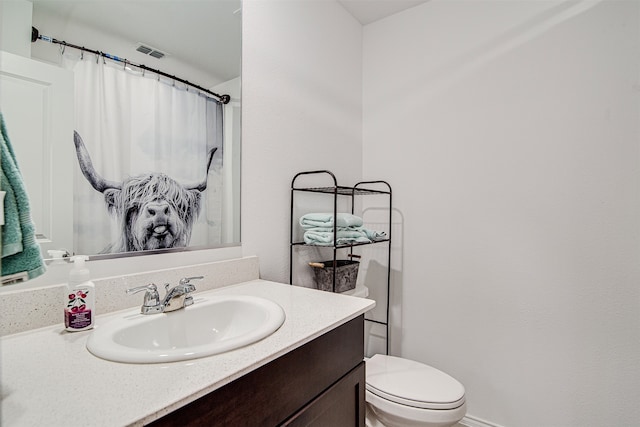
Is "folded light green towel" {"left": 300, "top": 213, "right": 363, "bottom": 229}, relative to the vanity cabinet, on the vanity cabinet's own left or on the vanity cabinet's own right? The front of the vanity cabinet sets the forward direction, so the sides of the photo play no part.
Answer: on the vanity cabinet's own left

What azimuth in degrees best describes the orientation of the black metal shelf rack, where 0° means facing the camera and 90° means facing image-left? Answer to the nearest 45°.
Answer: approximately 315°

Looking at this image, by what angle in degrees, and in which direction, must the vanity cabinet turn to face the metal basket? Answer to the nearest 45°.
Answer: approximately 135° to its left

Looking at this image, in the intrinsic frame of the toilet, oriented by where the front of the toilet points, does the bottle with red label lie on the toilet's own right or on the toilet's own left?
on the toilet's own right

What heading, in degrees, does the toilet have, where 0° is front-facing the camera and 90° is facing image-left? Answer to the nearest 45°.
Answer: approximately 315°

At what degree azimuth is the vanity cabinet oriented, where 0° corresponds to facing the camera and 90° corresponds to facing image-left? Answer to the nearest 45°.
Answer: approximately 315°

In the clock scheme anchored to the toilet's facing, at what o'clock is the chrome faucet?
The chrome faucet is roughly at 3 o'clock from the toilet.

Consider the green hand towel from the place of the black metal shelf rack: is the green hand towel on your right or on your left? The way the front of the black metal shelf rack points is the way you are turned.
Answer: on your right
